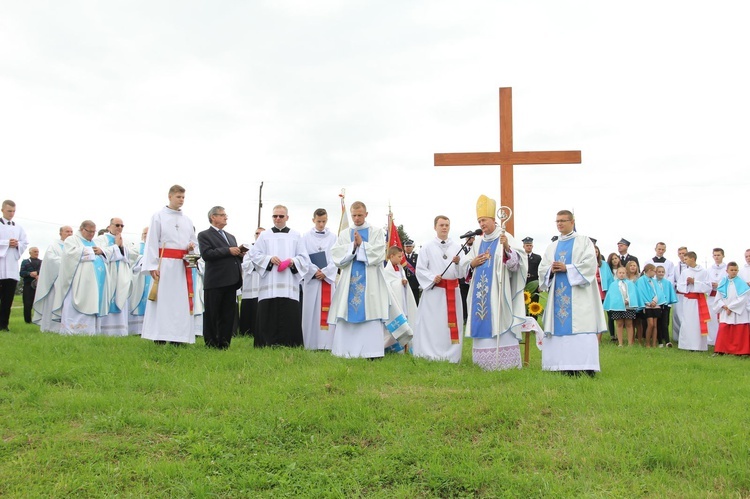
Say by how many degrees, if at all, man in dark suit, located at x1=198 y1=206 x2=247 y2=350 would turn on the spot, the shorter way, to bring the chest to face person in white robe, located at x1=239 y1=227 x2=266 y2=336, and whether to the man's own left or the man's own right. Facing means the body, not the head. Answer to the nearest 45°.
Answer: approximately 135° to the man's own left

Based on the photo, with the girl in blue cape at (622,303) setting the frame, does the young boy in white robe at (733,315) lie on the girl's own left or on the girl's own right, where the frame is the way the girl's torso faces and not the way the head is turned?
on the girl's own left

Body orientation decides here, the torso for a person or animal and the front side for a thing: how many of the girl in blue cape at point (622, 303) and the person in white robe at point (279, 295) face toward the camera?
2

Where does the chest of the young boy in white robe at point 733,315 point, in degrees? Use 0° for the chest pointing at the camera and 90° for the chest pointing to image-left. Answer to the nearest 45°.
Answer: approximately 0°

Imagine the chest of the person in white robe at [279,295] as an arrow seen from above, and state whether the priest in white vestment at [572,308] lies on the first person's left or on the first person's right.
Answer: on the first person's left

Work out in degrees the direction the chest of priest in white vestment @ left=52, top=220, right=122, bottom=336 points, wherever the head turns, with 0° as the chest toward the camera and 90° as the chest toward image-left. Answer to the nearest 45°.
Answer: approximately 315°
